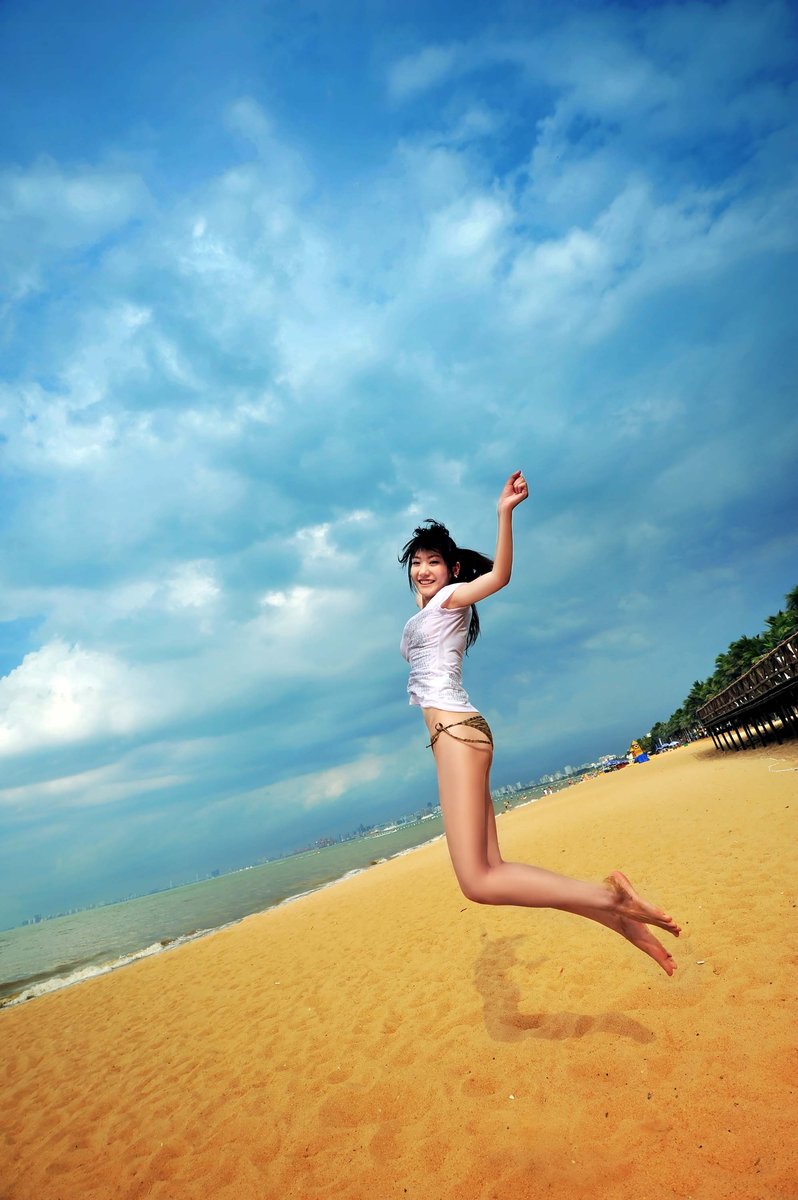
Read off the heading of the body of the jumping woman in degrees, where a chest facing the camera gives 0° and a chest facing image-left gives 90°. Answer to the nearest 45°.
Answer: approximately 90°
